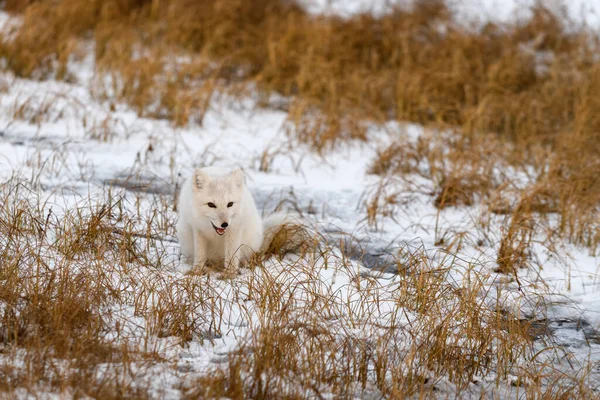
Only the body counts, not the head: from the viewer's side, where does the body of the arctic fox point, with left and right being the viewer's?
facing the viewer
